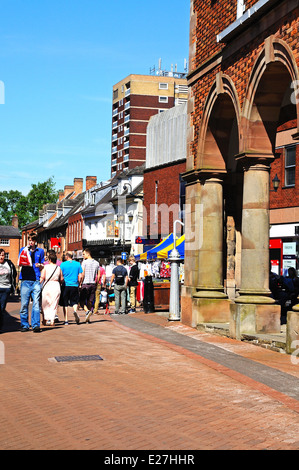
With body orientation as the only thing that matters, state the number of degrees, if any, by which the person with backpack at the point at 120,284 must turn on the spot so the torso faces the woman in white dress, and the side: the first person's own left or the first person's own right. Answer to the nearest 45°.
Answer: approximately 180°

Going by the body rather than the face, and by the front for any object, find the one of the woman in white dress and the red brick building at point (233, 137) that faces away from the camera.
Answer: the woman in white dress

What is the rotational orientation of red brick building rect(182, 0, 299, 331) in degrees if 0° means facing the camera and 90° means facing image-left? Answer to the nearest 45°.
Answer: approximately 45°

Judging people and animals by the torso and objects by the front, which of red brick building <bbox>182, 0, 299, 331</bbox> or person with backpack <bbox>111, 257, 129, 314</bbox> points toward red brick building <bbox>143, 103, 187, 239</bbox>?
the person with backpack

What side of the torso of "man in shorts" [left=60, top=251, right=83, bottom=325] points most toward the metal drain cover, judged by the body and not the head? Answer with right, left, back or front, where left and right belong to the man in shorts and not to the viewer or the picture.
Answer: back

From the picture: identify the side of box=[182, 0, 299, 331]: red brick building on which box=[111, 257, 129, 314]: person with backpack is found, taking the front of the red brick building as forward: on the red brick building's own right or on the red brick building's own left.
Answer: on the red brick building's own right

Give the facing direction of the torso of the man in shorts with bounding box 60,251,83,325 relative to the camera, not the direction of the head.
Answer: away from the camera

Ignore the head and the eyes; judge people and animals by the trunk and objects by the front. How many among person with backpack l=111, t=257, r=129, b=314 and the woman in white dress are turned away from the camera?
2

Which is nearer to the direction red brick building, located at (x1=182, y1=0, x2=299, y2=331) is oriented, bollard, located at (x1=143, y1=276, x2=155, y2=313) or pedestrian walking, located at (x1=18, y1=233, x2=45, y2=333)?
the pedestrian walking

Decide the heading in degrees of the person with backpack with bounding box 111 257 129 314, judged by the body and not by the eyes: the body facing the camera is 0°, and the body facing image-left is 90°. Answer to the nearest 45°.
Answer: approximately 180°

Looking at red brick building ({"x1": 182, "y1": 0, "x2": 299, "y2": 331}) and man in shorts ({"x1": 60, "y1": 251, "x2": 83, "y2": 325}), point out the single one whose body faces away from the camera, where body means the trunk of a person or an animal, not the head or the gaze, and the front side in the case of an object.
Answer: the man in shorts

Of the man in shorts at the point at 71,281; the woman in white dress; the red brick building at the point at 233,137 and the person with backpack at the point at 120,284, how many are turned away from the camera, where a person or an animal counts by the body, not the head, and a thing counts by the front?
3
